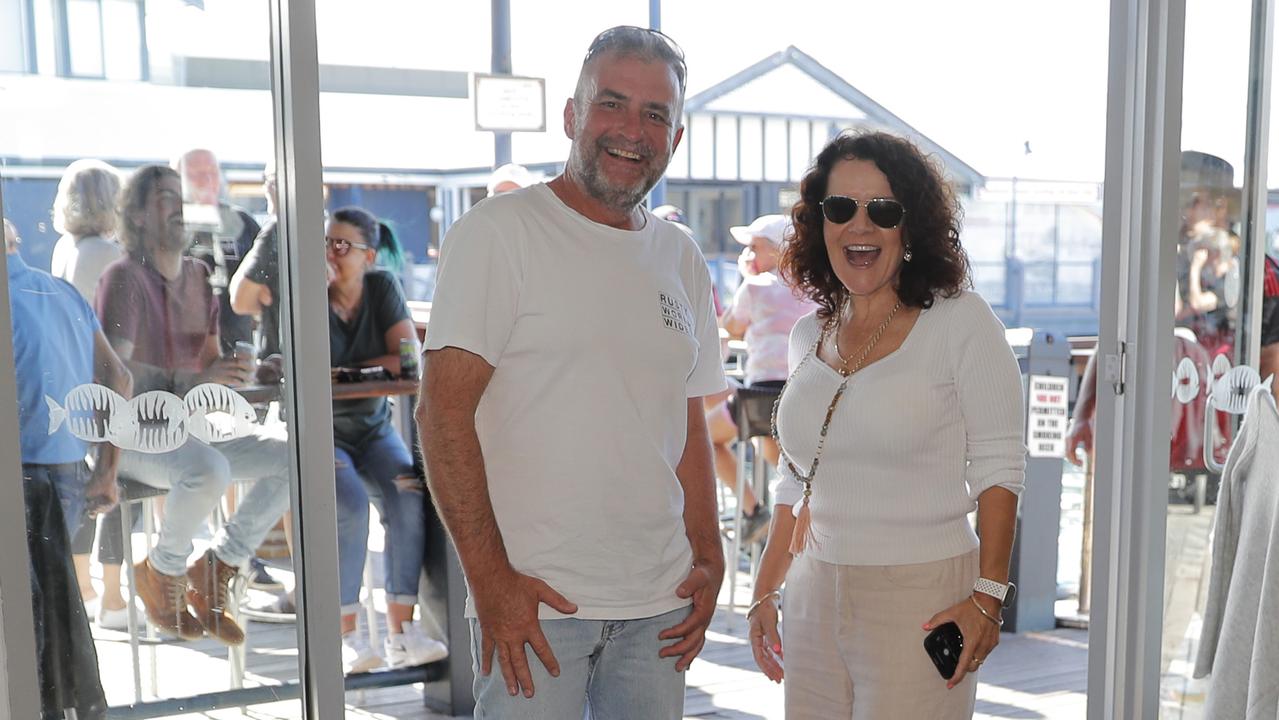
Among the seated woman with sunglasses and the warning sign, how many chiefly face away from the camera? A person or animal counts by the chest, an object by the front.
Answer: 0

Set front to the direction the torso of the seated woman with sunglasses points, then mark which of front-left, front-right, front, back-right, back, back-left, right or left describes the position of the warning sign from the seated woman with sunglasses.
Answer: back-left

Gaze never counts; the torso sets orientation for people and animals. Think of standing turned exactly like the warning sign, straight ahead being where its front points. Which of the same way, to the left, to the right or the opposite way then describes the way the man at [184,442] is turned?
to the left

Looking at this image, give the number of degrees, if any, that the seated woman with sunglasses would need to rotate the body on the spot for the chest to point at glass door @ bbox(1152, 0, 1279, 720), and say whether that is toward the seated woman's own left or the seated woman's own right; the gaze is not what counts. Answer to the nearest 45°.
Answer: approximately 90° to the seated woman's own left

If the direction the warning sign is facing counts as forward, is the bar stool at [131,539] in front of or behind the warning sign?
in front

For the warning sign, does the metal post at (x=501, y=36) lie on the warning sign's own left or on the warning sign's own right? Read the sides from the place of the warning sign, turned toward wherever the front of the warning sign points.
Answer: on the warning sign's own right

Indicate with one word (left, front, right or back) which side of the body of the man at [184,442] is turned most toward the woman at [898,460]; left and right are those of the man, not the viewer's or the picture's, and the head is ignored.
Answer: front

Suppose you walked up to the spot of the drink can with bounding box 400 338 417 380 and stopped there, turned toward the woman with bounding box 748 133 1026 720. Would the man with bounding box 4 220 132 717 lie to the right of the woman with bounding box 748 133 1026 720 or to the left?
right

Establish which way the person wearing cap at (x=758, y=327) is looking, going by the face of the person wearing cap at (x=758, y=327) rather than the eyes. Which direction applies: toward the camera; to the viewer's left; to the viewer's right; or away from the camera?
to the viewer's left

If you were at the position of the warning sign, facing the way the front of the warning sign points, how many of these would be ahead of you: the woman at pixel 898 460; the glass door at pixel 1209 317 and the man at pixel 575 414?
3

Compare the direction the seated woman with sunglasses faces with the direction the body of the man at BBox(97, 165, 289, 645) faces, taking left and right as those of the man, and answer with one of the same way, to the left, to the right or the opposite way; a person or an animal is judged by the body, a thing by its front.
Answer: to the right

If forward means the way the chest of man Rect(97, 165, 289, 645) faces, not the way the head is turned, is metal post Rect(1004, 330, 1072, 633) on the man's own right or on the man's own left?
on the man's own left

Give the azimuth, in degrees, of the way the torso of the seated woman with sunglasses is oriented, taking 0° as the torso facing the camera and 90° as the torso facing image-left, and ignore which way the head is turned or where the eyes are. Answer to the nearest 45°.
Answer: approximately 45°
